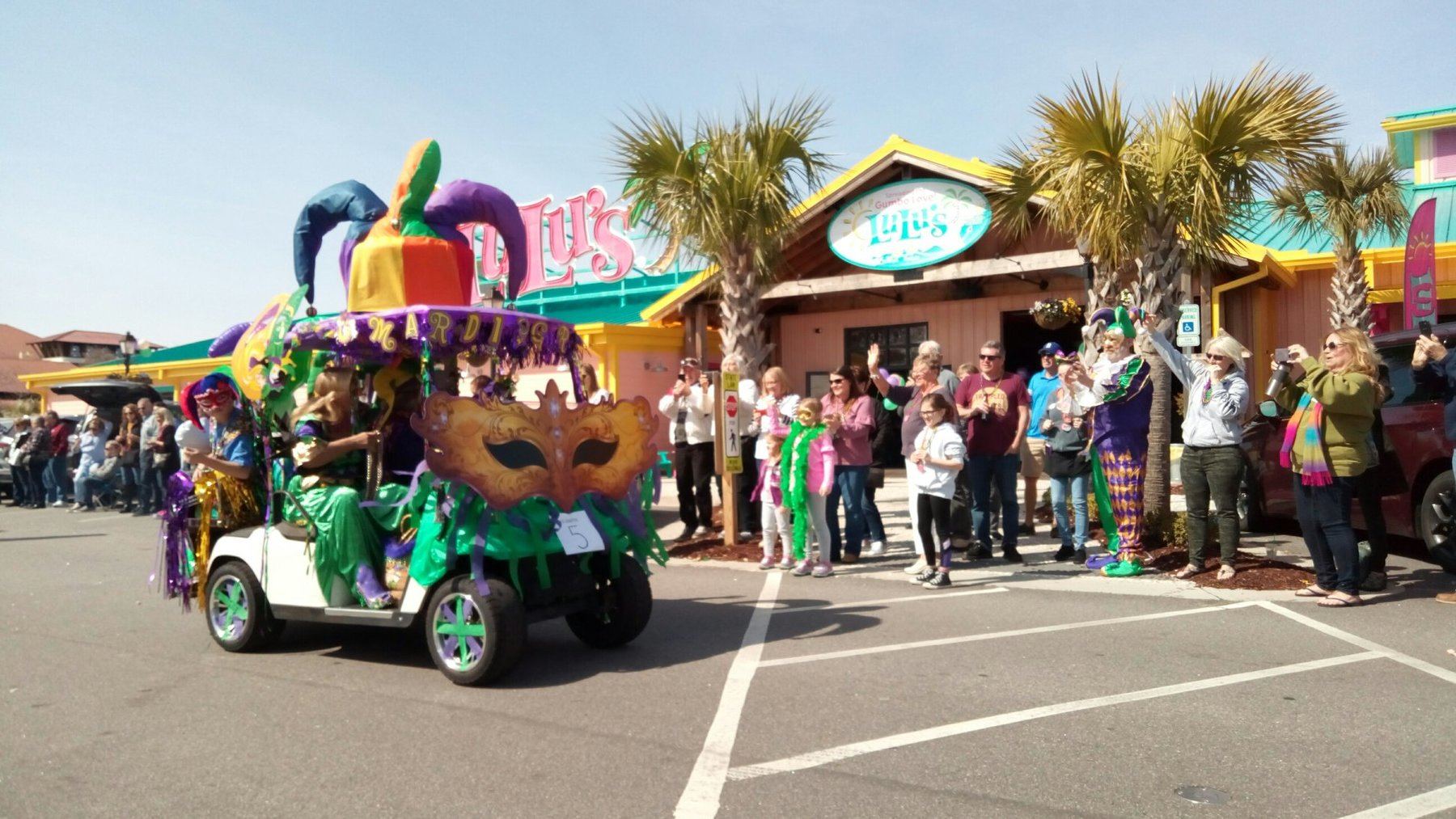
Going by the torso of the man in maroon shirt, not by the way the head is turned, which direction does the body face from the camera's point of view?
toward the camera

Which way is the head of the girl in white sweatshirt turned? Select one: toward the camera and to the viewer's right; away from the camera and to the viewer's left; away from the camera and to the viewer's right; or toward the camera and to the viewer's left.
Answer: toward the camera and to the viewer's left

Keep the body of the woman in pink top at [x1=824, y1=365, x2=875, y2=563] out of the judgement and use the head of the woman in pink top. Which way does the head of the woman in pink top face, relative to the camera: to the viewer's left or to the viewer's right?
to the viewer's left

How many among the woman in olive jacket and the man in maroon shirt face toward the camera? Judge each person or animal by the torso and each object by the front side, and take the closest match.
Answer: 1

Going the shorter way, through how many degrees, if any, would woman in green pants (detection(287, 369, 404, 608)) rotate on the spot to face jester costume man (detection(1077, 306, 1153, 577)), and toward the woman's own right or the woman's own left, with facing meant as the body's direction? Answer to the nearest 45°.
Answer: approximately 45° to the woman's own left

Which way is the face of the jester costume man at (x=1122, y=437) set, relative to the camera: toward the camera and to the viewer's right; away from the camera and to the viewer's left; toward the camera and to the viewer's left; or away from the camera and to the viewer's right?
toward the camera and to the viewer's left

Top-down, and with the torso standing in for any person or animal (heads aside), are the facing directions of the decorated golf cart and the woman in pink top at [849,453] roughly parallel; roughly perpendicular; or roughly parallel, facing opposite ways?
roughly perpendicular

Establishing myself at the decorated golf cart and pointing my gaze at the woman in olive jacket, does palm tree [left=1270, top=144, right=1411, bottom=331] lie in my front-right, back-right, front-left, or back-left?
front-left

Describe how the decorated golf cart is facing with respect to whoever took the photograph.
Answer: facing the viewer and to the right of the viewer

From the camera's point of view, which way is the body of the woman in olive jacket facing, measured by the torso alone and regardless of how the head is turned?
to the viewer's left

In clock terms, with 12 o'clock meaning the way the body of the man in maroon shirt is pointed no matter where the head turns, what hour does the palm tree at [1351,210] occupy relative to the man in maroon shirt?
The palm tree is roughly at 7 o'clock from the man in maroon shirt.

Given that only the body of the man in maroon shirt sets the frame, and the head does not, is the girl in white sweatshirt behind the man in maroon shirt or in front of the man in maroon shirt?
in front
